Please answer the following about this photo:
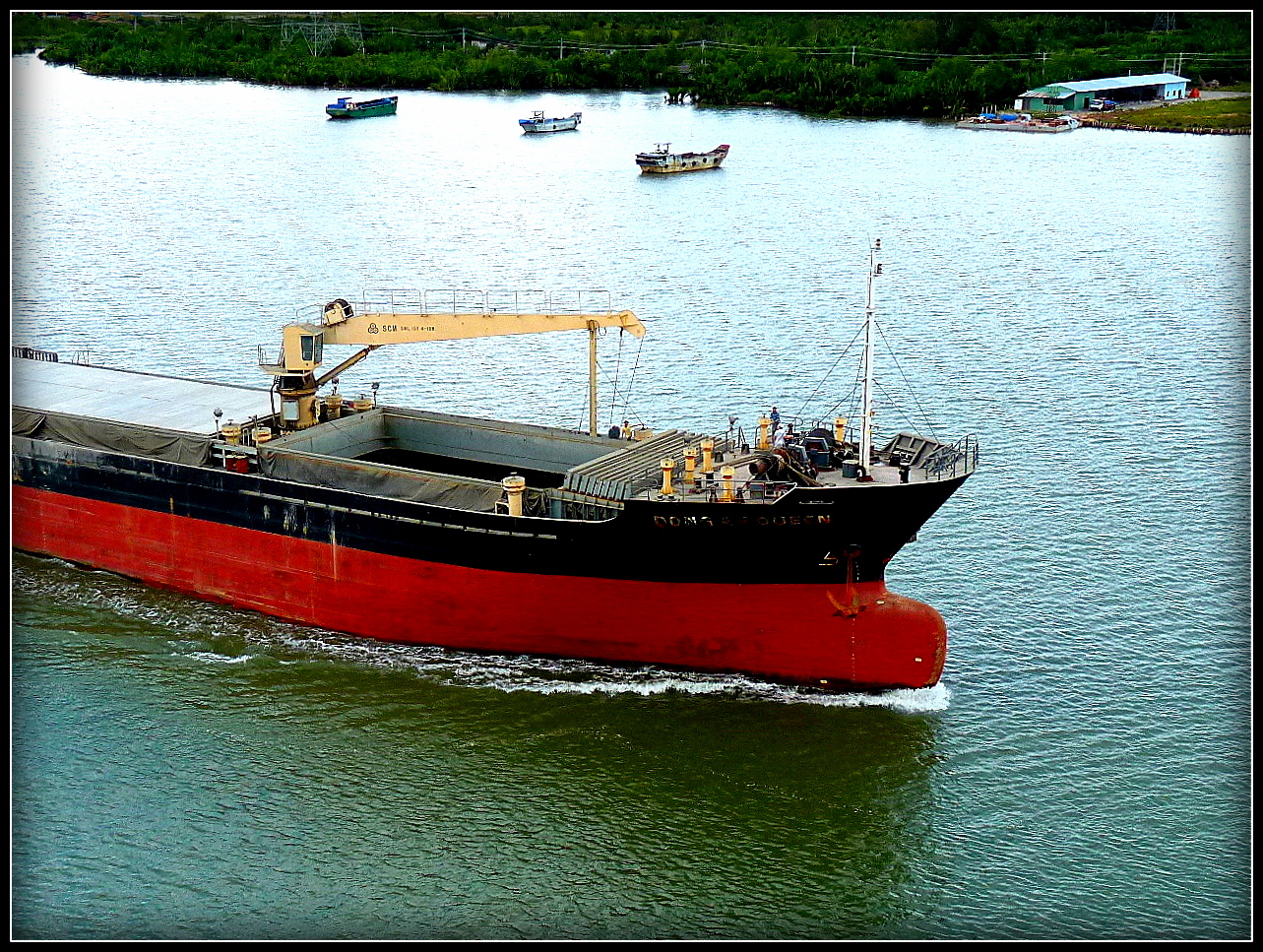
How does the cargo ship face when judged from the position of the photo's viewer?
facing the viewer and to the right of the viewer
